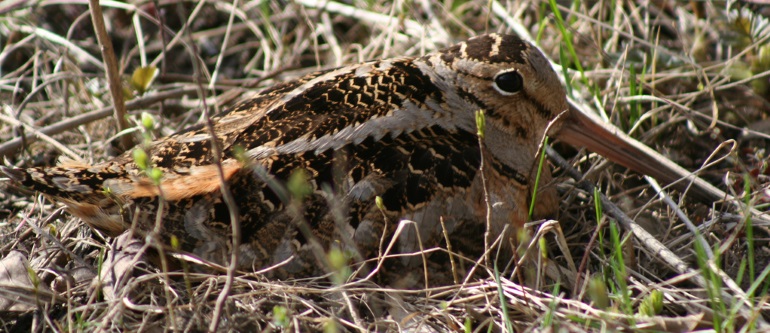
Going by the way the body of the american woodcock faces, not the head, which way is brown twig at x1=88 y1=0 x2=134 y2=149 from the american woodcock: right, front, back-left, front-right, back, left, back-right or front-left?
back-left

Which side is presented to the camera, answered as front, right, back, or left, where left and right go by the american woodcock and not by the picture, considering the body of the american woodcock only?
right
